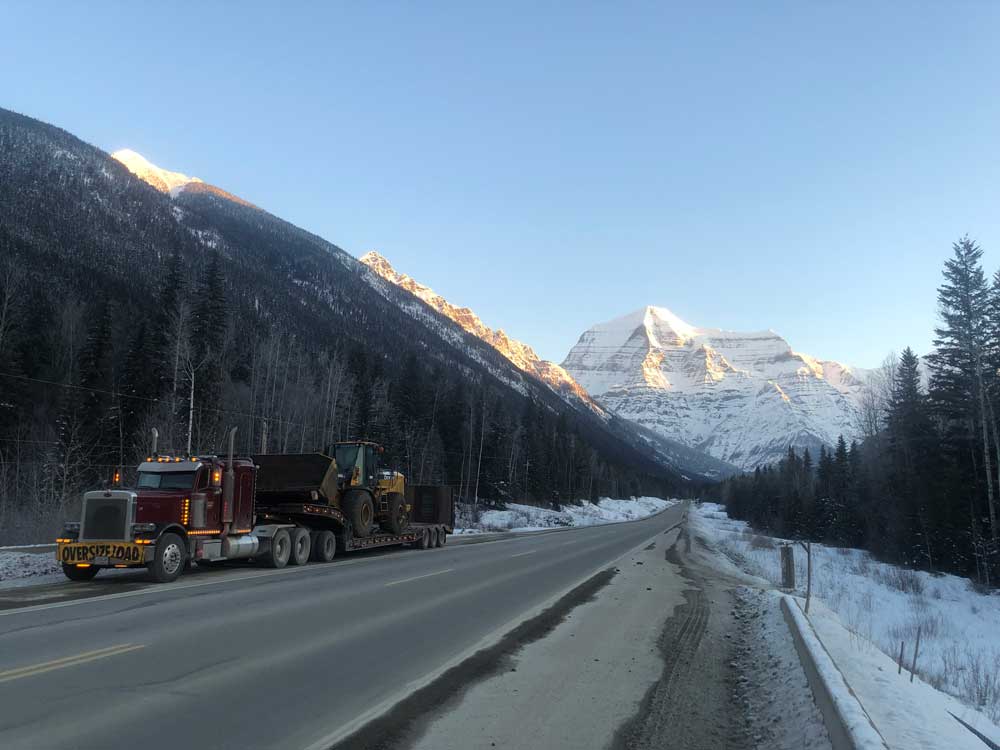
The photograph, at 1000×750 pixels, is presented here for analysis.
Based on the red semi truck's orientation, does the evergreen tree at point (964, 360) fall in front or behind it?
behind

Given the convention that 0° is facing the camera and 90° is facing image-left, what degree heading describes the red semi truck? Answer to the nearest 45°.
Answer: approximately 45°
